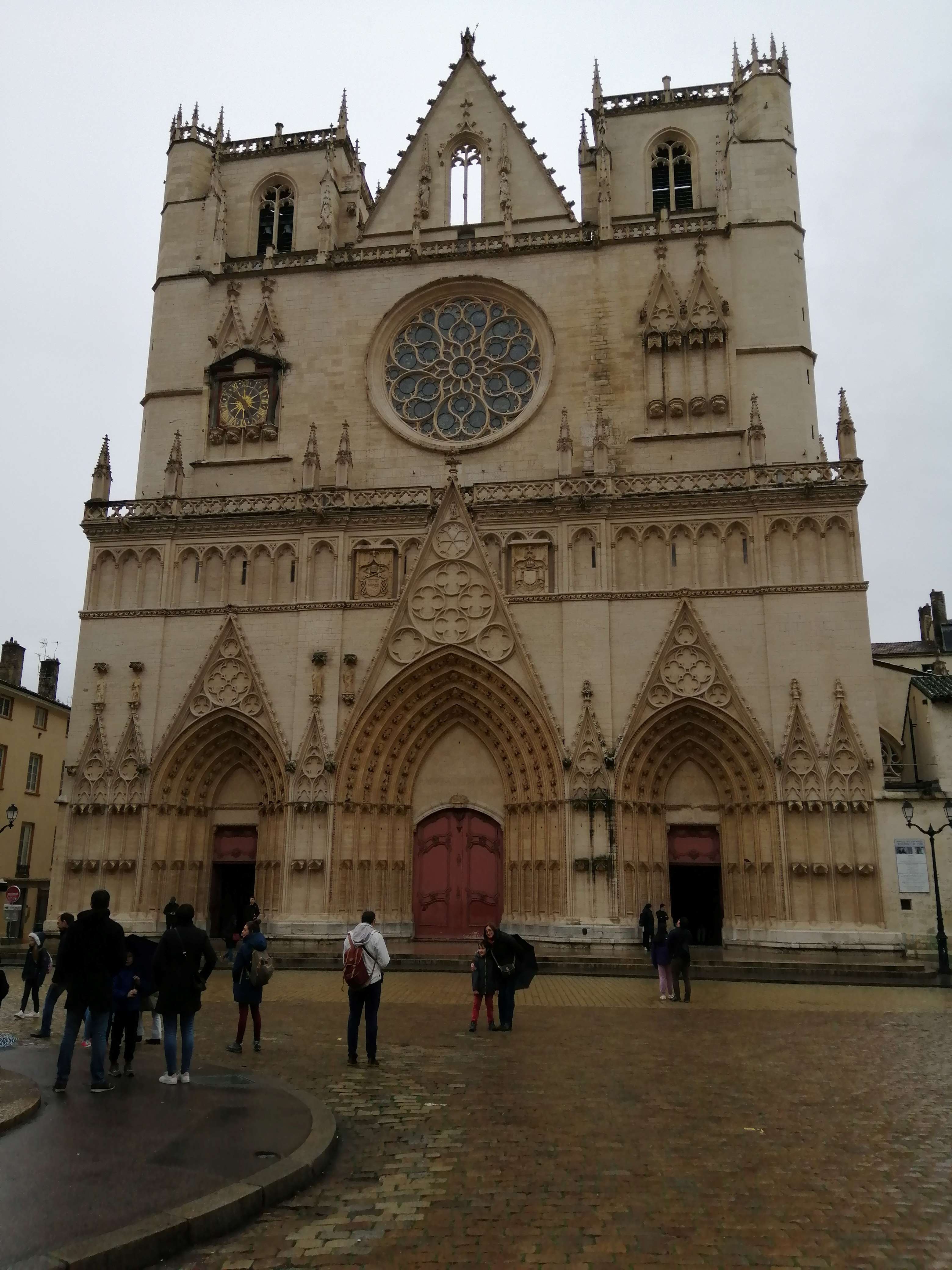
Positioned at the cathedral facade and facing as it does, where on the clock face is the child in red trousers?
The child in red trousers is roughly at 12 o'clock from the cathedral facade.

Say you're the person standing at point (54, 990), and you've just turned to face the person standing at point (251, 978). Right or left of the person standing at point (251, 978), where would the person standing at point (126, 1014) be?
right

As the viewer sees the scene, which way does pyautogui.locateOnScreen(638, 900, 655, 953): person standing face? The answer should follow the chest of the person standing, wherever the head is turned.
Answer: away from the camera

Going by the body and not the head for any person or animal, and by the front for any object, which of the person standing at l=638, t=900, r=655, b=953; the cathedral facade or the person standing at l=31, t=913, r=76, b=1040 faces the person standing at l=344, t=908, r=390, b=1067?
the cathedral facade

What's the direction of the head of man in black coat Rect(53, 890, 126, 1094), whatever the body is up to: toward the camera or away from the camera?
away from the camera

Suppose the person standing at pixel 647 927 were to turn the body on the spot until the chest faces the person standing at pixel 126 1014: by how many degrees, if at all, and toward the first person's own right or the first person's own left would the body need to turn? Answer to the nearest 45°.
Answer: approximately 180°

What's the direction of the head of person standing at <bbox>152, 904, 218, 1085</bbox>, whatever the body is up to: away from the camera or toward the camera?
away from the camera
